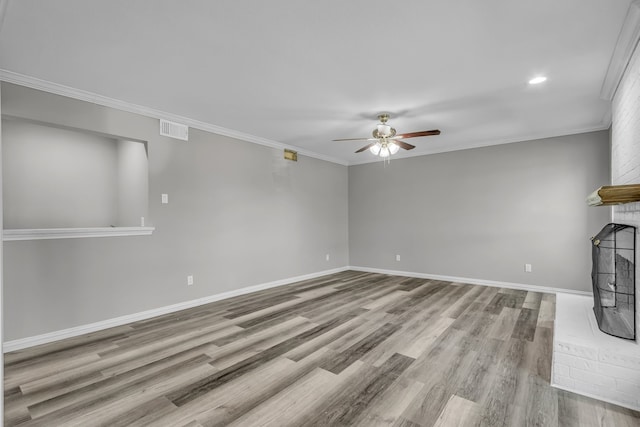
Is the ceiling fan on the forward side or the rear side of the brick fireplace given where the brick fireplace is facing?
on the forward side

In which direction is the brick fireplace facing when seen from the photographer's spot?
facing to the left of the viewer
